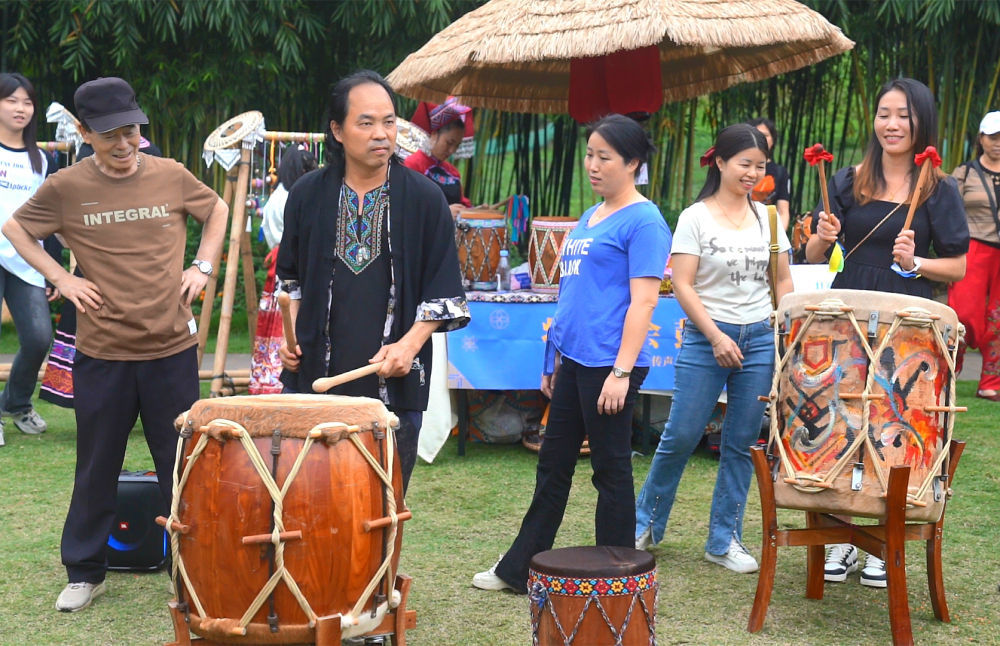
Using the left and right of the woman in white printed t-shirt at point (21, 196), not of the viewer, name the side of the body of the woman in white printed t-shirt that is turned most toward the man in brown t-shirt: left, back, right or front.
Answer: front

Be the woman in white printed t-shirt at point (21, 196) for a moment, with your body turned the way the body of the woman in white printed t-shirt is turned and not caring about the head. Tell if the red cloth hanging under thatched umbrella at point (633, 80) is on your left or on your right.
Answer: on your left

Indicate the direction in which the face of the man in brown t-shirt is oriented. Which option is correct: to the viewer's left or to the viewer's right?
to the viewer's right

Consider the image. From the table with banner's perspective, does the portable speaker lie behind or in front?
in front

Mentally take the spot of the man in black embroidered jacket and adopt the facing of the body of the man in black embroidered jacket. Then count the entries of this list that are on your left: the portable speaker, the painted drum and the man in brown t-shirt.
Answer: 1

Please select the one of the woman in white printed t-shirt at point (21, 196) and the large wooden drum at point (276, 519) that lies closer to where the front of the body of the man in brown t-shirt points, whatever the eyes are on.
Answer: the large wooden drum

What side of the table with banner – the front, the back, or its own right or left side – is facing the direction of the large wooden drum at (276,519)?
front

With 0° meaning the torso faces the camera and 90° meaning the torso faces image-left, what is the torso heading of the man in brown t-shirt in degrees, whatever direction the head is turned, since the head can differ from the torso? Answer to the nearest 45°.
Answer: approximately 0°

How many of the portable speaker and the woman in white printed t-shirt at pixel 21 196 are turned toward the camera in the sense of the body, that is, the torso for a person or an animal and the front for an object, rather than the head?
2

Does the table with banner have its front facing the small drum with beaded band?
yes

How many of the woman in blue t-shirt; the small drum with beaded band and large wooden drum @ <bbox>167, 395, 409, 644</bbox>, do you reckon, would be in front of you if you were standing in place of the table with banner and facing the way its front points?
3
